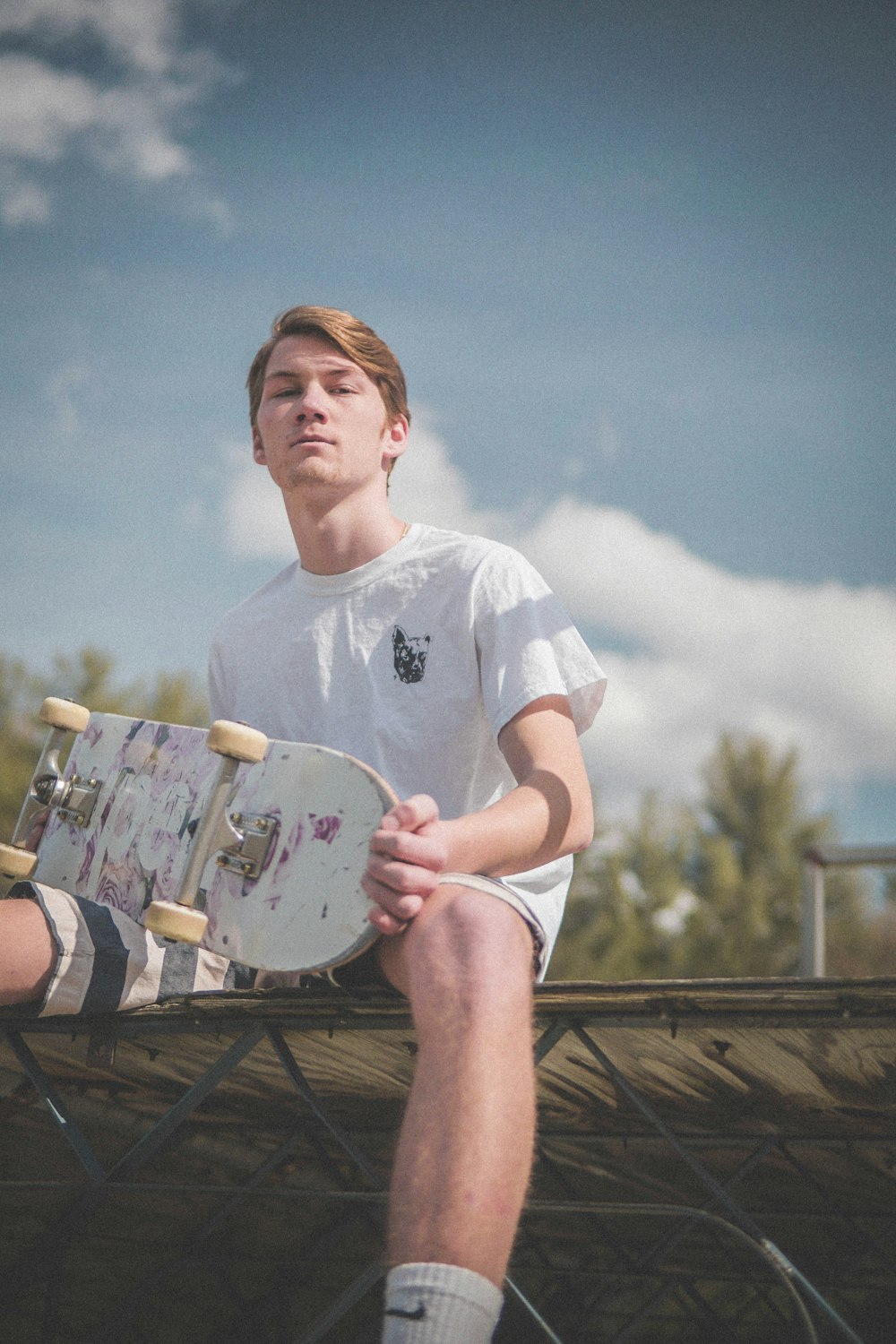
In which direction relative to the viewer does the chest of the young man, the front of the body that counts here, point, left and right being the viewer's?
facing the viewer and to the left of the viewer

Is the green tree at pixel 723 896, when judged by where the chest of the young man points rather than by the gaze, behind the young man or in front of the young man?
behind

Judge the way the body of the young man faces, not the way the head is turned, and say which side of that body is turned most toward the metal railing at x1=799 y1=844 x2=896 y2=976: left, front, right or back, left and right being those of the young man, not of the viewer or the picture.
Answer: back

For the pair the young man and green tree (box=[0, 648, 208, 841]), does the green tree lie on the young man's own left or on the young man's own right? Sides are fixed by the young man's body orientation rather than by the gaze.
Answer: on the young man's own right
